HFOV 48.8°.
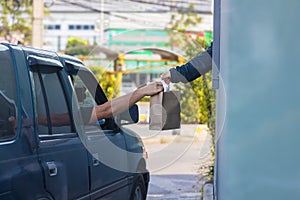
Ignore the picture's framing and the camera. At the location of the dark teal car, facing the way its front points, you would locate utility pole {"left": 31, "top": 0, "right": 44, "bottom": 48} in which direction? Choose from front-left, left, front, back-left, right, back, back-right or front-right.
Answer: front-left

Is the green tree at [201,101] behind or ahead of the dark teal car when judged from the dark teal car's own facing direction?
ahead

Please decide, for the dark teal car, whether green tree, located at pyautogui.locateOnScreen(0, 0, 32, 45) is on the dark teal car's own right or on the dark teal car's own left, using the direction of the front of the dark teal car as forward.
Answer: on the dark teal car's own left

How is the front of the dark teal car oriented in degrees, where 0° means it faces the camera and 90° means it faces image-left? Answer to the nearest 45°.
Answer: approximately 225°
